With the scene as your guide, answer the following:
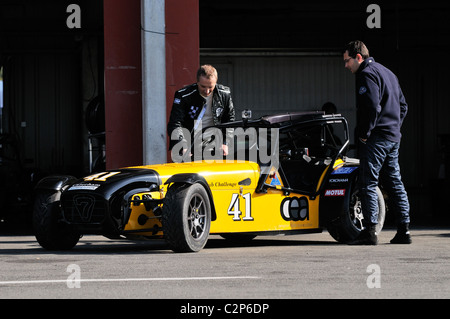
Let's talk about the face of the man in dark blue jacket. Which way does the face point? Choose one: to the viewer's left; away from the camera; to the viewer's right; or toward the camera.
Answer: to the viewer's left

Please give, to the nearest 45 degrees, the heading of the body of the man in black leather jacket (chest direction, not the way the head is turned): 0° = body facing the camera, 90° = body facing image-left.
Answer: approximately 0°

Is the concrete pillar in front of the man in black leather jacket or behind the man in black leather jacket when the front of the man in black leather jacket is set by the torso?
behind

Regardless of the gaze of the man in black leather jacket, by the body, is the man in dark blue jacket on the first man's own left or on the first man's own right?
on the first man's own left

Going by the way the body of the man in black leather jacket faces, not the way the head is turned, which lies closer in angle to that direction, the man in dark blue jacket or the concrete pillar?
the man in dark blue jacket

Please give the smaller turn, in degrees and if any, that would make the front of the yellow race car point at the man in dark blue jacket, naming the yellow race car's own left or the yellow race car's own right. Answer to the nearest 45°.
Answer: approximately 135° to the yellow race car's own left

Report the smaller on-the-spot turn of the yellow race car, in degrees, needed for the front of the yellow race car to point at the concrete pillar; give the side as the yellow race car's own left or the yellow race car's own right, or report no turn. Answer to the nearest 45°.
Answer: approximately 135° to the yellow race car's own right

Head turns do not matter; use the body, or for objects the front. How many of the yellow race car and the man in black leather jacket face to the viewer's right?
0
